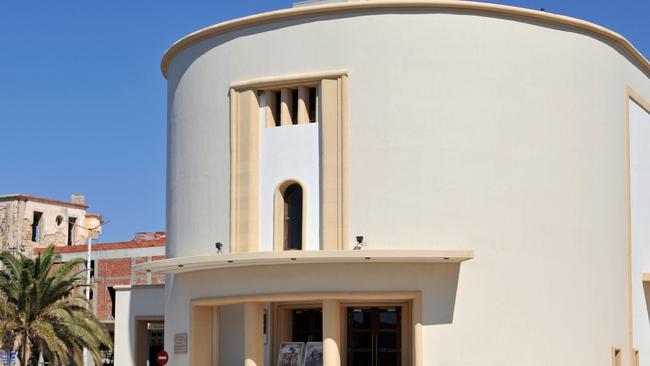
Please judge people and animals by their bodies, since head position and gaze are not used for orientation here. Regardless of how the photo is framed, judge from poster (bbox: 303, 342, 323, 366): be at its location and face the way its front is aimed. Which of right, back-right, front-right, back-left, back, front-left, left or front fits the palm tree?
back-right

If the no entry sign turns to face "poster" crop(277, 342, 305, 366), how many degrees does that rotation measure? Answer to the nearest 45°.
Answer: approximately 90° to its left

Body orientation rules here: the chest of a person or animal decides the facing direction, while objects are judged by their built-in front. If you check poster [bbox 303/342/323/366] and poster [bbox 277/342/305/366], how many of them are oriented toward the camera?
2

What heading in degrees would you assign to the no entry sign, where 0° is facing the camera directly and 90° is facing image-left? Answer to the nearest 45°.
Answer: approximately 0°

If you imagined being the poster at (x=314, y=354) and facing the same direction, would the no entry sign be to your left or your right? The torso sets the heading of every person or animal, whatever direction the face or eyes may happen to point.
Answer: on your right

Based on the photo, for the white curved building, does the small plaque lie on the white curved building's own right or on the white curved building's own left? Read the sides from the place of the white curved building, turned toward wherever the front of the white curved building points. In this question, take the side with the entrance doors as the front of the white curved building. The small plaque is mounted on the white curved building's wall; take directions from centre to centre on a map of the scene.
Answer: on the white curved building's own right

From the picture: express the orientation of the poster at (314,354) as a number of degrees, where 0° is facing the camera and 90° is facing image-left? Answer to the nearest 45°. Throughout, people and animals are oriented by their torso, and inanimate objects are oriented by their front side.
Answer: approximately 0°

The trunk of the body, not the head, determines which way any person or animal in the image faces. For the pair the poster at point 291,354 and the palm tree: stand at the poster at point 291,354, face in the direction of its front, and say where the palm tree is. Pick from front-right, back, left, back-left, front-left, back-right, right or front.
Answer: back-right

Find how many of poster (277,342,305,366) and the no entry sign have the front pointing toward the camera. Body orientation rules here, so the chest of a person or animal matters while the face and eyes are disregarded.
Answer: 2

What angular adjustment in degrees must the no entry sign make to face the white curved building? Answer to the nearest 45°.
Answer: approximately 135° to its left
